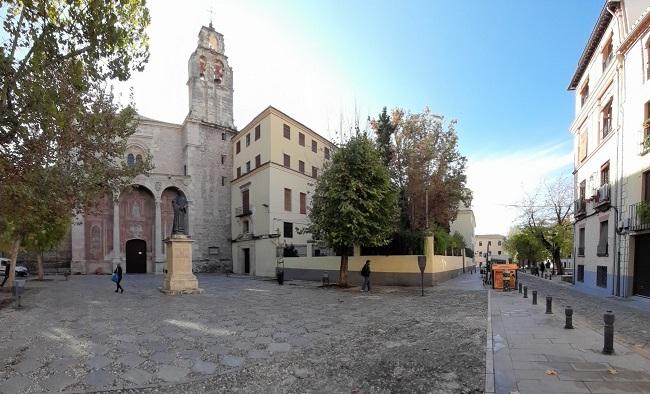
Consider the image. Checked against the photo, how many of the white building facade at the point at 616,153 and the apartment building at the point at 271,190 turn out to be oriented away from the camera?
0

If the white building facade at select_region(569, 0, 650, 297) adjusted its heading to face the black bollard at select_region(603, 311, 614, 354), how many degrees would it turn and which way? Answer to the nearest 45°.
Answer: approximately 45° to its left

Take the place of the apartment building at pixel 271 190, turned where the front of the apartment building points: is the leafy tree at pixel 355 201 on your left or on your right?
on your left

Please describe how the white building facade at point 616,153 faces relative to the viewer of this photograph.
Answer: facing the viewer and to the left of the viewer
